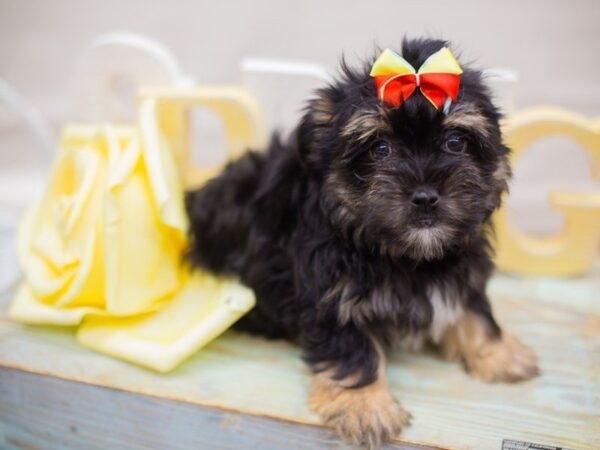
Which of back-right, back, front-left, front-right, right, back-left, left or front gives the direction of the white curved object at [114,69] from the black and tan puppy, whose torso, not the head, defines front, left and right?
back

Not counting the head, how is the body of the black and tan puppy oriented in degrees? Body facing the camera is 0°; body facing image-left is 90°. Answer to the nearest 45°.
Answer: approximately 315°

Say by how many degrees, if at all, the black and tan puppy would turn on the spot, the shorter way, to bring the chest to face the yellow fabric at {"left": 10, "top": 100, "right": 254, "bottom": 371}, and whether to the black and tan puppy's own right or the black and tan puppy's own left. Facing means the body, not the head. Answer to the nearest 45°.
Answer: approximately 135° to the black and tan puppy's own right
